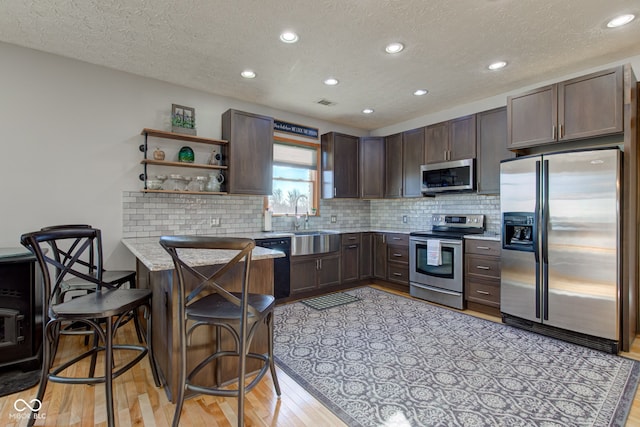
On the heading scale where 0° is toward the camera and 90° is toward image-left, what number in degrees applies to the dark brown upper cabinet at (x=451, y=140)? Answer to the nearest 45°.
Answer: approximately 45°

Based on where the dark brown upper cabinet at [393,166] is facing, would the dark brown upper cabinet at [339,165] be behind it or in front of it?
in front

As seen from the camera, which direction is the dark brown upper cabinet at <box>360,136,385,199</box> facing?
toward the camera

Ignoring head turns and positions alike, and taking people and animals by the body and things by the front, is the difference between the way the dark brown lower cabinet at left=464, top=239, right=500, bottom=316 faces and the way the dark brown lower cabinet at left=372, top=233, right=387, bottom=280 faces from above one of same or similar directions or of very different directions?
same or similar directions

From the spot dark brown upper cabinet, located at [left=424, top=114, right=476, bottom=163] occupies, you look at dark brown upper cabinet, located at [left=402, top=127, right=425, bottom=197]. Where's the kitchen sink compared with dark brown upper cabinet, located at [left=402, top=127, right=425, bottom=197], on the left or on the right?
left

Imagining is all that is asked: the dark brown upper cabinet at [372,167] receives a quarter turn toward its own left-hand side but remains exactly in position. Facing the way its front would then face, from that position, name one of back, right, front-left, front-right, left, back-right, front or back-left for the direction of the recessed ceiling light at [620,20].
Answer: front-right

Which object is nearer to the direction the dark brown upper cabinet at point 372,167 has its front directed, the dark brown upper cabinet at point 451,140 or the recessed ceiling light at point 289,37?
the recessed ceiling light

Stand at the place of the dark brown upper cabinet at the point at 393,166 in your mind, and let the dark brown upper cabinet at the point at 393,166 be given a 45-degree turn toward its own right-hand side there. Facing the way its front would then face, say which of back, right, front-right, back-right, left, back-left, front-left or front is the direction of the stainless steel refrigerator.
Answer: back-left

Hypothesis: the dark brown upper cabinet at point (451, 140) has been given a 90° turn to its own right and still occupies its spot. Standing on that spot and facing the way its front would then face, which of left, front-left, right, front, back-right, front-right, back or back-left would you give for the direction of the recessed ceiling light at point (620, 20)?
back

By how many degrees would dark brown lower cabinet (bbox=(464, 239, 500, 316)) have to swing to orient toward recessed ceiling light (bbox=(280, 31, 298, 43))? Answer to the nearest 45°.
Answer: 0° — it already faces it

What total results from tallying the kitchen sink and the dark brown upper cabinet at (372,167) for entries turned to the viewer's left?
0

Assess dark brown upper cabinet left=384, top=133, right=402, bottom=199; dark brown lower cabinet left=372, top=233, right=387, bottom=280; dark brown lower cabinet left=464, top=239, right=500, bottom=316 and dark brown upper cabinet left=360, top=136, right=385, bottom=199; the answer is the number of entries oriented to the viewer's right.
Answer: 0

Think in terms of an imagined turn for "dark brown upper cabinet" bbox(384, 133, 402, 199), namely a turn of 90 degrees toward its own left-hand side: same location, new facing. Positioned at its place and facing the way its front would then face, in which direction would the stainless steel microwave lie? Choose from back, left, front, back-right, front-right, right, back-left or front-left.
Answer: front

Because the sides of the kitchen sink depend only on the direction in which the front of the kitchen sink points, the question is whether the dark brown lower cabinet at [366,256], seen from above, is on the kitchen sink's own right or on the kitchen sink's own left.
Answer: on the kitchen sink's own left

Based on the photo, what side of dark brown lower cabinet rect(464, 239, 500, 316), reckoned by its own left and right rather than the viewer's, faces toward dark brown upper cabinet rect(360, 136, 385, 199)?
right

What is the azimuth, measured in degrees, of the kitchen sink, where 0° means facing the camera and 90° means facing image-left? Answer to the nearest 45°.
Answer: approximately 315°

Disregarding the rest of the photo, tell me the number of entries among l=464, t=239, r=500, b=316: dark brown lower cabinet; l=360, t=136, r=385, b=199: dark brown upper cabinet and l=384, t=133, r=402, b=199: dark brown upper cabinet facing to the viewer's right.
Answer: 0

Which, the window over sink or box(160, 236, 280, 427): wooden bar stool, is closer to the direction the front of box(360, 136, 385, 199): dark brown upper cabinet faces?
the wooden bar stool

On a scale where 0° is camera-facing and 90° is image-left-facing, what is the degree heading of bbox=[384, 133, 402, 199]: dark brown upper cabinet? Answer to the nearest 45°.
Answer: approximately 45°

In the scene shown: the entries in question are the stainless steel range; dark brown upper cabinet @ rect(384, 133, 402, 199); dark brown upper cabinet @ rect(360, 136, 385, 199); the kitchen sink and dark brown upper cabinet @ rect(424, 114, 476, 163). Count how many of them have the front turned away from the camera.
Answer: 0
